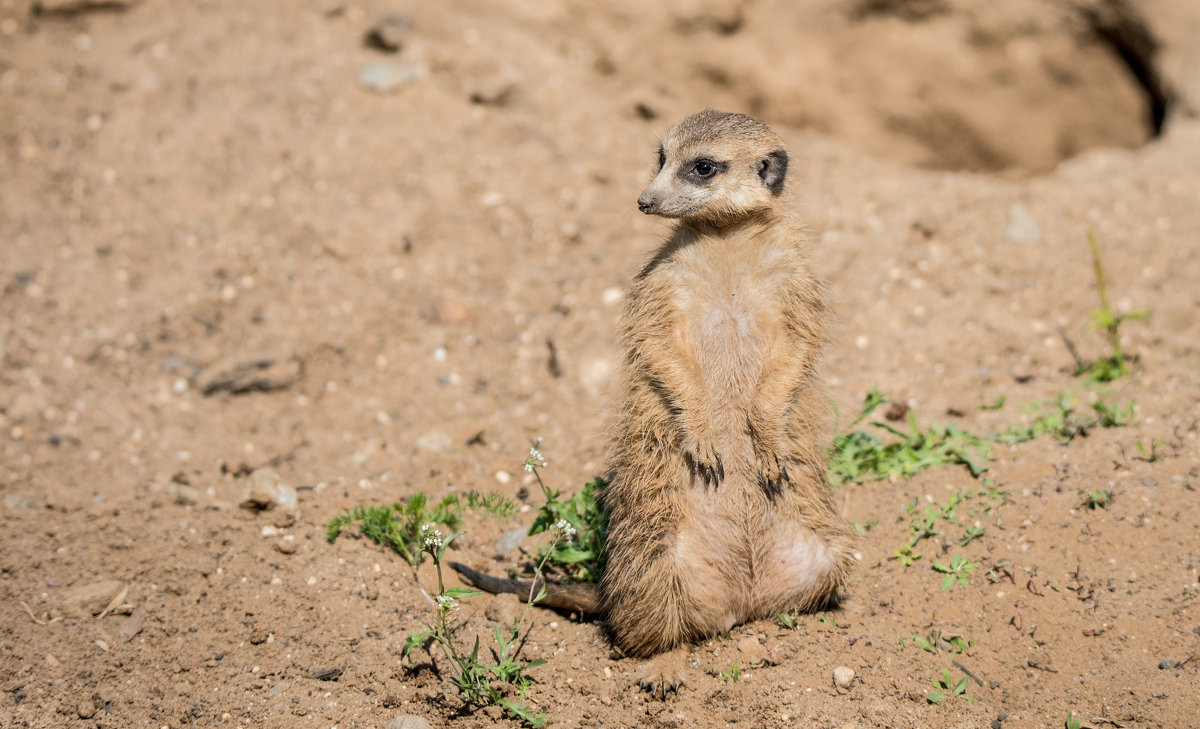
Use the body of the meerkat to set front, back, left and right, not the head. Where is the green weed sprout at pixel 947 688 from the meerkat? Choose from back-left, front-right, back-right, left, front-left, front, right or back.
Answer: front-left

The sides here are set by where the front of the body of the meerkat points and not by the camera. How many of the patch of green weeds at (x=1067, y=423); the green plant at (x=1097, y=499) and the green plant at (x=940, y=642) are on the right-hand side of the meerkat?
0

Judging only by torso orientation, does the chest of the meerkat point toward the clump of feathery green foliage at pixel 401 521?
no

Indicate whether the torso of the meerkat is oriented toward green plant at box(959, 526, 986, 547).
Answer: no

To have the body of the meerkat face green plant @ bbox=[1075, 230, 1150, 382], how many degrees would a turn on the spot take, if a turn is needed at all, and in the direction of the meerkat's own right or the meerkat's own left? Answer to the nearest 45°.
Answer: approximately 135° to the meerkat's own left

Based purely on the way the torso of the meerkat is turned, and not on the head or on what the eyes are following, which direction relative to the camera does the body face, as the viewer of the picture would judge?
toward the camera

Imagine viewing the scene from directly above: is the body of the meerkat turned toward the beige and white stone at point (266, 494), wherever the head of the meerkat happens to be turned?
no

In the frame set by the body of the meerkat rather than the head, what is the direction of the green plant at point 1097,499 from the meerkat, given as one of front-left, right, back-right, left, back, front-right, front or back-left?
left

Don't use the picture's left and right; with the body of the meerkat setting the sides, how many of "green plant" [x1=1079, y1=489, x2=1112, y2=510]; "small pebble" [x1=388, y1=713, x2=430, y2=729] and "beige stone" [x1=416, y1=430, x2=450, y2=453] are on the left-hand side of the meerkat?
1

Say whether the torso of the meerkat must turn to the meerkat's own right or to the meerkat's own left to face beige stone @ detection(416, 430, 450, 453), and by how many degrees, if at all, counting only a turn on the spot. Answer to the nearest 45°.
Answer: approximately 135° to the meerkat's own right

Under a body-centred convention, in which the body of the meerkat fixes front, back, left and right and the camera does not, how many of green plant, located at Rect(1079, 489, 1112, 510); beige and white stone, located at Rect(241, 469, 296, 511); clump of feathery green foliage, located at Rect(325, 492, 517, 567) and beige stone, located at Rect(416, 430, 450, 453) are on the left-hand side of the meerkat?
1

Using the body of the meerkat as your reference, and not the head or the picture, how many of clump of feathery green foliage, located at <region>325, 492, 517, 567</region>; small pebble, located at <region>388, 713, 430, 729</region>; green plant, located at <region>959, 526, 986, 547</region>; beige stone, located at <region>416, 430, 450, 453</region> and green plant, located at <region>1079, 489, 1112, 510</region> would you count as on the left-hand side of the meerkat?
2

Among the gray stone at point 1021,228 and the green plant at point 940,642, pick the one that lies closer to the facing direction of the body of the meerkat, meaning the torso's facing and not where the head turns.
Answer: the green plant

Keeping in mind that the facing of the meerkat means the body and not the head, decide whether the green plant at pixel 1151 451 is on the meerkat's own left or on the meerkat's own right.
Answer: on the meerkat's own left
